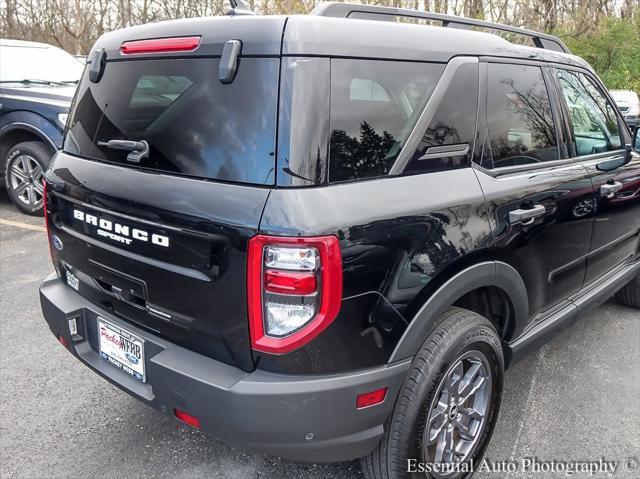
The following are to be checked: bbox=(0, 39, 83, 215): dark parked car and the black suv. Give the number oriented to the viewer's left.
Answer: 0

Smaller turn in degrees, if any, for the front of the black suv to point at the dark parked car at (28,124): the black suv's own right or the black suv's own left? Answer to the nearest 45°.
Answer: approximately 90° to the black suv's own left

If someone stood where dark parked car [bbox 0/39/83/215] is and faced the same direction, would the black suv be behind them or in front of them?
in front

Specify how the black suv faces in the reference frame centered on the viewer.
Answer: facing away from the viewer and to the right of the viewer

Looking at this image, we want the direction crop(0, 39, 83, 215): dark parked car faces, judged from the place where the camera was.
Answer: facing the viewer and to the right of the viewer
